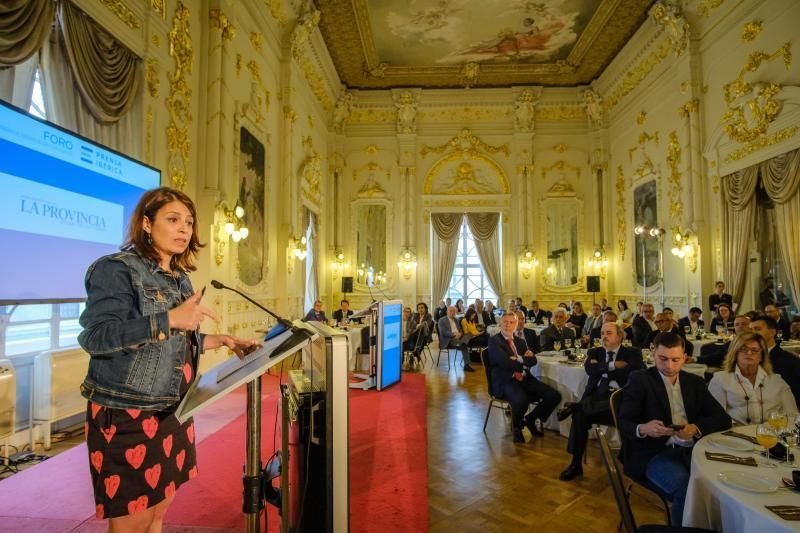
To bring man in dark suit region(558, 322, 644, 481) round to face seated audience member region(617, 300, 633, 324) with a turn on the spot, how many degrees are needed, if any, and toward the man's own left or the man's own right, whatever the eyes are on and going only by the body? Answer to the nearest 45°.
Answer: approximately 135° to the man's own right

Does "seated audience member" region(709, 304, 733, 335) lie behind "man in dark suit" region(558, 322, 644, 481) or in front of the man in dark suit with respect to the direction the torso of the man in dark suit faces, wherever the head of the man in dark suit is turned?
behind

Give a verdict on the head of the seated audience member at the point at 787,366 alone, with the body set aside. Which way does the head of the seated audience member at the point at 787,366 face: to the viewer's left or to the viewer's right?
to the viewer's left

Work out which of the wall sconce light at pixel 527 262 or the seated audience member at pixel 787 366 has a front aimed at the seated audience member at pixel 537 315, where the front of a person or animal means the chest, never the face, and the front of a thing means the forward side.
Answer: the wall sconce light

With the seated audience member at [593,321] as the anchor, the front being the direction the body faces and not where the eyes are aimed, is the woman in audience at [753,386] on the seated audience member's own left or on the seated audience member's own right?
on the seated audience member's own left

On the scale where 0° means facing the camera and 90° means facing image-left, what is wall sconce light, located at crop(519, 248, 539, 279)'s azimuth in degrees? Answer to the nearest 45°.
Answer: approximately 0°

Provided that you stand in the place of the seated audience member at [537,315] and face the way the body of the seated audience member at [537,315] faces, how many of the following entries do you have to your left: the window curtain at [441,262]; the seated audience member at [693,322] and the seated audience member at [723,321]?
2
